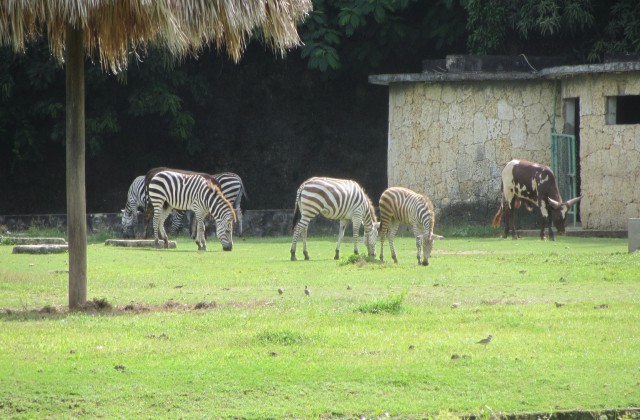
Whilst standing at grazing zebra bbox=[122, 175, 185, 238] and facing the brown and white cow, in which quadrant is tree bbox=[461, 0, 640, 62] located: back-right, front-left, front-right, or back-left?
front-left

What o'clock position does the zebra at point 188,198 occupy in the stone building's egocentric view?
The zebra is roughly at 2 o'clock from the stone building.

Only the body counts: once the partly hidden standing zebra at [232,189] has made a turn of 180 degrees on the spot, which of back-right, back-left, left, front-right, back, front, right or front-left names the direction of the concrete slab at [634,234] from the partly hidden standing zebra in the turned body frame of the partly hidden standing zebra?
front-right

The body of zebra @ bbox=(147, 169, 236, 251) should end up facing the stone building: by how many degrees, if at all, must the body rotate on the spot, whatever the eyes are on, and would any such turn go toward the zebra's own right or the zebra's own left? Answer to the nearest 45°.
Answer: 0° — it already faces it

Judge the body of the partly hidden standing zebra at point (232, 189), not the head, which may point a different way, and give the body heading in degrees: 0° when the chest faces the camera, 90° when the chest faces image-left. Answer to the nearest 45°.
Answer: approximately 90°

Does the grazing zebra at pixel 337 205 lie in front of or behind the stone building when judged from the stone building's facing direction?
in front

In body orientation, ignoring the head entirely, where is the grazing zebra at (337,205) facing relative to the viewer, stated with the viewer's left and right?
facing to the right of the viewer

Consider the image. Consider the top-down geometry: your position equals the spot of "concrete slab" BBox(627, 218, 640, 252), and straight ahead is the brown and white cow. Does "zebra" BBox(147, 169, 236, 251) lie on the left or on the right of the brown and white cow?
left

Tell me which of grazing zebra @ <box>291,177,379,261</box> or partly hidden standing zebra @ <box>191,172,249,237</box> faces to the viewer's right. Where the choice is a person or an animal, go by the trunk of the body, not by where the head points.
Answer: grazing zebra @ <box>291,177,379,261</box>

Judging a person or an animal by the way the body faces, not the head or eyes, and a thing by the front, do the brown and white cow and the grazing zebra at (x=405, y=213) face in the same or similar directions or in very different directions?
same or similar directions

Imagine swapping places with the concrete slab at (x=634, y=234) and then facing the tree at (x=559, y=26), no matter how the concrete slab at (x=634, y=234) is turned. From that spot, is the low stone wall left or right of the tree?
left

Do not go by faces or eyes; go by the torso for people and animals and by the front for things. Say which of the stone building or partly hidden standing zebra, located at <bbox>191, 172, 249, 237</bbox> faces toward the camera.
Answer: the stone building

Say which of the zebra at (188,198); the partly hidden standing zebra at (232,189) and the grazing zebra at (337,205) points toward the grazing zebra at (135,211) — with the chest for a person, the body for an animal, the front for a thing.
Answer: the partly hidden standing zebra at (232,189)

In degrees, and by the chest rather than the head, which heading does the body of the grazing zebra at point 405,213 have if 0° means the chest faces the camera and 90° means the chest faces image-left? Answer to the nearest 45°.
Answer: approximately 315°

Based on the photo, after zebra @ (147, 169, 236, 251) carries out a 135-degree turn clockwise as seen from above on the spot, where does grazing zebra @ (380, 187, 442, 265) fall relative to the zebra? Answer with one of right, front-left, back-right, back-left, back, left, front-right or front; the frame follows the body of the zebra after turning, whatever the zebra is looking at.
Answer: left

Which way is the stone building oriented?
toward the camera
